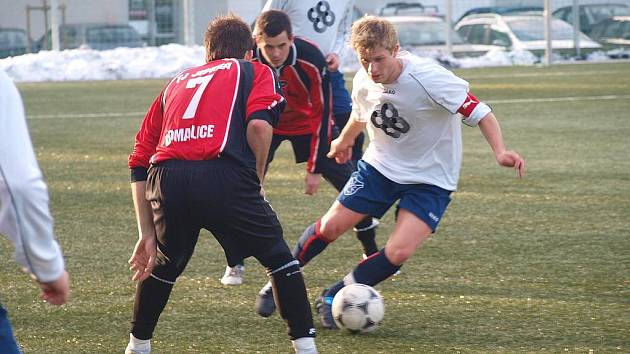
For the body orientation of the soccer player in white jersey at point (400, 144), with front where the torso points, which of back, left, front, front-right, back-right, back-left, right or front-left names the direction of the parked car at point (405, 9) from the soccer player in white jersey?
back-right

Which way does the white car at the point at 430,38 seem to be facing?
to the viewer's right

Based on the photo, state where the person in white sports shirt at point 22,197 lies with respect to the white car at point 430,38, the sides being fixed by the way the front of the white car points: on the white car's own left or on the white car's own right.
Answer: on the white car's own right

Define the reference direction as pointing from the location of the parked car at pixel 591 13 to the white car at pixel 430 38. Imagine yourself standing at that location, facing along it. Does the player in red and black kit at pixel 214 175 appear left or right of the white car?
left

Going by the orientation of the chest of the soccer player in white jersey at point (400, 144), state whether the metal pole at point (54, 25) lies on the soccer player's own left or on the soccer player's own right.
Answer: on the soccer player's own right

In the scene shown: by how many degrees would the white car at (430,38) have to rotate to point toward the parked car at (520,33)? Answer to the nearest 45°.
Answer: approximately 90° to its left

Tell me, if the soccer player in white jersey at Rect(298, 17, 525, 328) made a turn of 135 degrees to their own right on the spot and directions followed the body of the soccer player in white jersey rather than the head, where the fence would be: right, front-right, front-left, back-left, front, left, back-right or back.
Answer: front

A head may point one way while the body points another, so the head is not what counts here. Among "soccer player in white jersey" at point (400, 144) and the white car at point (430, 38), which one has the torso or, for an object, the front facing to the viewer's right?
the white car

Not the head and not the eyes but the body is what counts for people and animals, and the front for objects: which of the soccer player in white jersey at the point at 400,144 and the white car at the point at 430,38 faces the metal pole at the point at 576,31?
the white car

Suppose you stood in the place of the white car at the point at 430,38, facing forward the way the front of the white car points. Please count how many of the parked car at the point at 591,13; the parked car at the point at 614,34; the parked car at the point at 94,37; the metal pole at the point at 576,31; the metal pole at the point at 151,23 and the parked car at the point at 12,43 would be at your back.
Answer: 3

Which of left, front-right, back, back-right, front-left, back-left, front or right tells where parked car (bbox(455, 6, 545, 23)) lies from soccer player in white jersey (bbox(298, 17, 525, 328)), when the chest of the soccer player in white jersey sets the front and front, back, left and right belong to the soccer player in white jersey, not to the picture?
back-right

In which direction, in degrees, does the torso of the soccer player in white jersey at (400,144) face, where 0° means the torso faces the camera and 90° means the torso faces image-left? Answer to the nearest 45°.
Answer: approximately 45°
